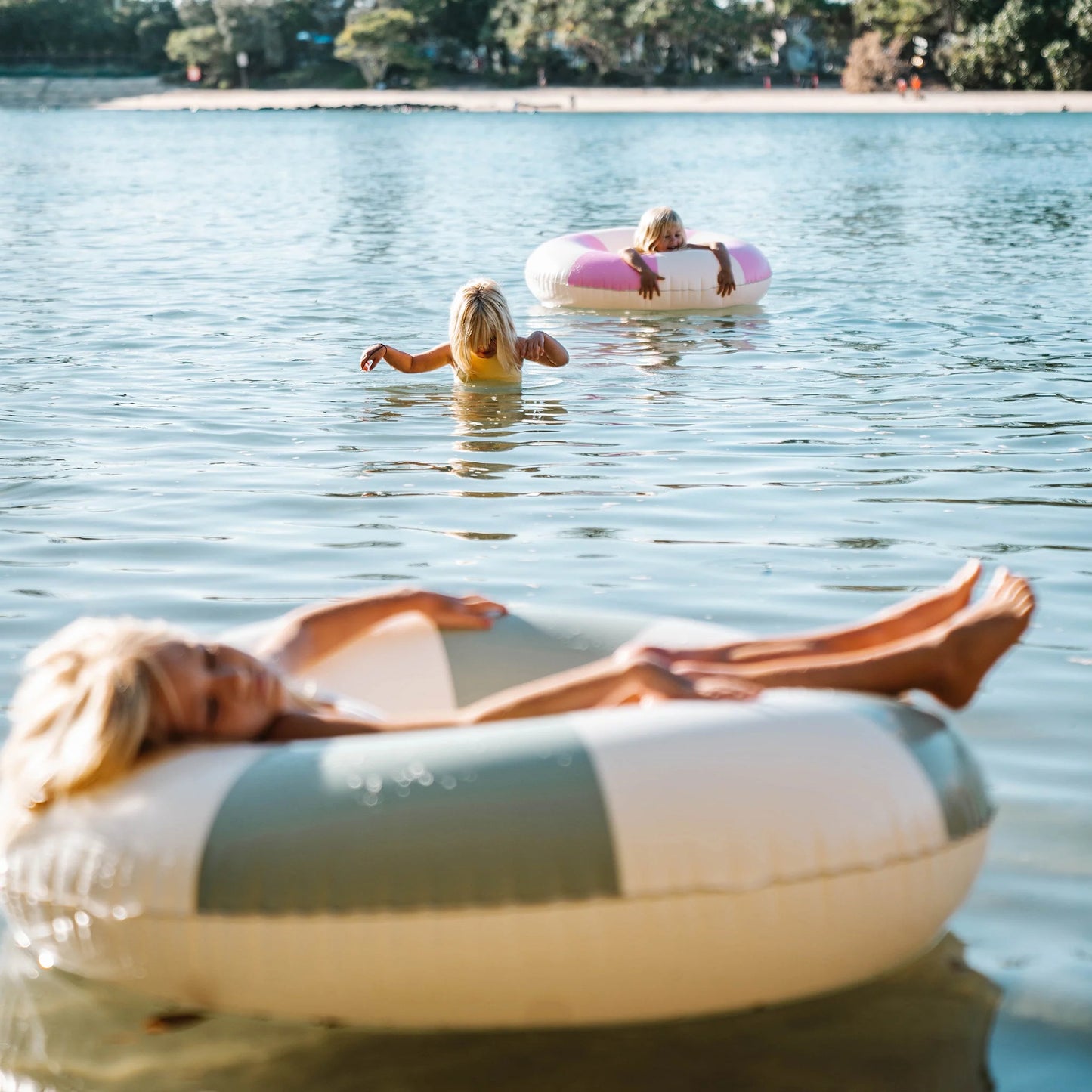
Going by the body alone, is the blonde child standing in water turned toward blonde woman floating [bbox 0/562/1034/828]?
yes

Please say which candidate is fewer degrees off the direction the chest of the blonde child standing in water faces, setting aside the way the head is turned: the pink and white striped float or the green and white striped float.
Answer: the green and white striped float

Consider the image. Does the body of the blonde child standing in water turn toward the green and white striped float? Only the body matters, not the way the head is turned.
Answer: yes

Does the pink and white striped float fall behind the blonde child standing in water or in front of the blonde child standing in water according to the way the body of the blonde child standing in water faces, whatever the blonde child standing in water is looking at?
behind

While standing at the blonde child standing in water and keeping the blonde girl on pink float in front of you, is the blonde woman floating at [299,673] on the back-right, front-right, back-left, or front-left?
back-right

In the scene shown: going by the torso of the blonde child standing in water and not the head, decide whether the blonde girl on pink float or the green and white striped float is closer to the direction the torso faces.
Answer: the green and white striped float

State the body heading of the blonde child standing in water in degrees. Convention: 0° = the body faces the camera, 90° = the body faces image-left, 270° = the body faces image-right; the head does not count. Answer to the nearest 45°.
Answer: approximately 0°
